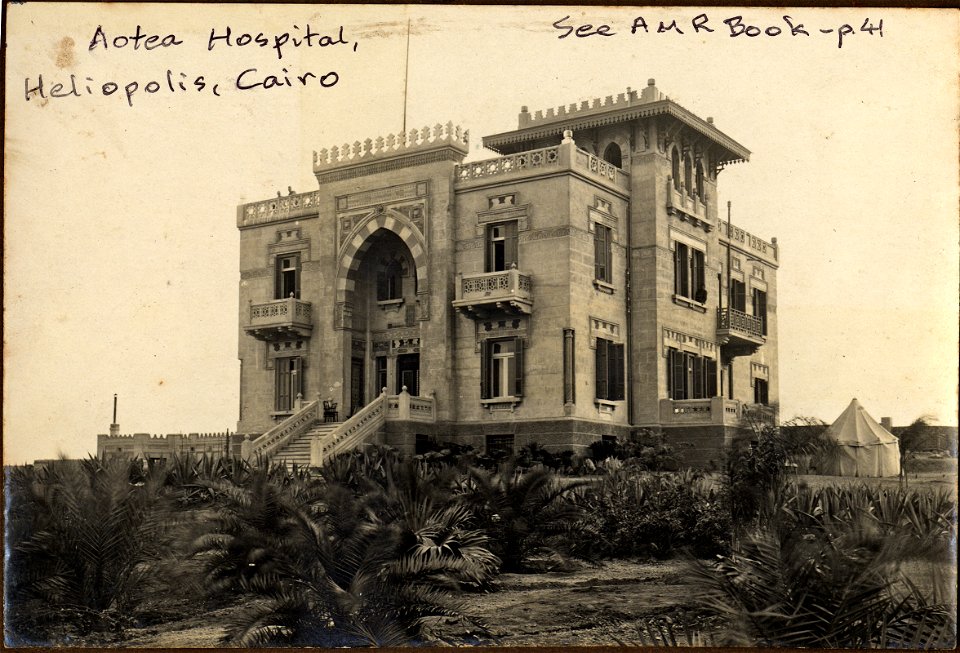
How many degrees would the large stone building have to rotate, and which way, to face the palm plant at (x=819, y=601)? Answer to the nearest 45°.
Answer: approximately 45° to its left

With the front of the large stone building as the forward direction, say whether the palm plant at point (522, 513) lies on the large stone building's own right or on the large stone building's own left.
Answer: on the large stone building's own left

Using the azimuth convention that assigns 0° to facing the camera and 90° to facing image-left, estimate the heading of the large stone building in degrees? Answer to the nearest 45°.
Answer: approximately 45°

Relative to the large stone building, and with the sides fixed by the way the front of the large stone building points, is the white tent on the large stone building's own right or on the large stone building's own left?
on the large stone building's own left

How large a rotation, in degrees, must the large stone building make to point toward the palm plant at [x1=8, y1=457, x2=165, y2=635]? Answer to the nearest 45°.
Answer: approximately 45° to its left

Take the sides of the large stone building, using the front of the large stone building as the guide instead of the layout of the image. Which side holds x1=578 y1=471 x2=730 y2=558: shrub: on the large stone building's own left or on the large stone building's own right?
on the large stone building's own left

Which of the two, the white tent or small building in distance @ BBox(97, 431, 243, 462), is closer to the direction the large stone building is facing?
the small building in distance
